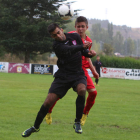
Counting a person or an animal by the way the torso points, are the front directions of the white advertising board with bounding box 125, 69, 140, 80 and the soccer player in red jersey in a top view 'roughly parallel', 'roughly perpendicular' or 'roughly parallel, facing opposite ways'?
roughly parallel

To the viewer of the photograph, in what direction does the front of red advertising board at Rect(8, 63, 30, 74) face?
facing the viewer

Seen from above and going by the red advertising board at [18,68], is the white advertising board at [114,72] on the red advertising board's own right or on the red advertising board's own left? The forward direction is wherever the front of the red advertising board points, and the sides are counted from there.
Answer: on the red advertising board's own left

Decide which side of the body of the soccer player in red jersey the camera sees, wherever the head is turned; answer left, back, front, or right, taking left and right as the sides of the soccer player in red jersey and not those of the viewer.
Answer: front

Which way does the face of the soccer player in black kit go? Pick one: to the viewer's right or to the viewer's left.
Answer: to the viewer's left

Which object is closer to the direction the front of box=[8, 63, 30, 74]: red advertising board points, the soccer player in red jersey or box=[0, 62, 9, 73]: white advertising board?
the soccer player in red jersey

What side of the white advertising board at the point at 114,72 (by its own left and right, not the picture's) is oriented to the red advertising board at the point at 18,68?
right

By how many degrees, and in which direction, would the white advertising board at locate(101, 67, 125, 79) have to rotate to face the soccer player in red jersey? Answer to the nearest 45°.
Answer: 0° — it already faces them

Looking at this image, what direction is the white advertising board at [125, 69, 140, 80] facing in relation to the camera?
toward the camera

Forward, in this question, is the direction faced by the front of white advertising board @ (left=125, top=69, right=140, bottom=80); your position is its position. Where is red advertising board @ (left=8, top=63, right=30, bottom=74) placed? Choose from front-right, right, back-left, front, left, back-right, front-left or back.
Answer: right

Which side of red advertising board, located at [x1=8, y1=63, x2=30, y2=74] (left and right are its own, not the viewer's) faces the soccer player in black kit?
front

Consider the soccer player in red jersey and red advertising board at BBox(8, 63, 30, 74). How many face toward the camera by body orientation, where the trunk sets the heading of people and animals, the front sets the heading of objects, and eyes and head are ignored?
2

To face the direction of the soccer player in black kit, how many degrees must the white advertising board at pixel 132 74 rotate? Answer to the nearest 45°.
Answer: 0° — it already faces them

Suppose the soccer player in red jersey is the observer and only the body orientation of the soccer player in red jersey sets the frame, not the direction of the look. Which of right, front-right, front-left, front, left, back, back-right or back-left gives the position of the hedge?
back

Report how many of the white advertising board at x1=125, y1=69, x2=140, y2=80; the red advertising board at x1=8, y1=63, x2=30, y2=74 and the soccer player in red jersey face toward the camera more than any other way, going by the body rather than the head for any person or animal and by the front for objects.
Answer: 3

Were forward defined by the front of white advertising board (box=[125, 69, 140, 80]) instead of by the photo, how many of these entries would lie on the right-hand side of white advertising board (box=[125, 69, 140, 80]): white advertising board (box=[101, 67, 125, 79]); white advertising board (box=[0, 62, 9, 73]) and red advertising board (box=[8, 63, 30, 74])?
3
